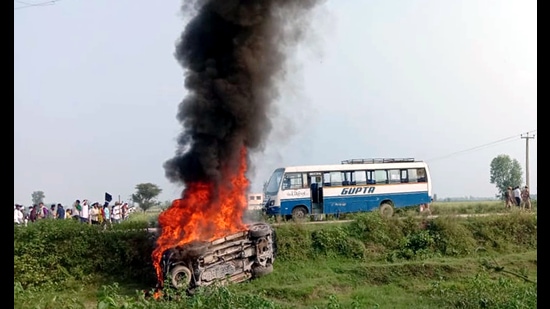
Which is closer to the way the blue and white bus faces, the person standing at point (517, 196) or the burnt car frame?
the burnt car frame

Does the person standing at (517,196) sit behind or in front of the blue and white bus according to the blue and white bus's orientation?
behind

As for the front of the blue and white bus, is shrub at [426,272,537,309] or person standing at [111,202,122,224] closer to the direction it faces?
the person standing

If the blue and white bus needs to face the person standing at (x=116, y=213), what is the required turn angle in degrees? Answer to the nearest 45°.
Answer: approximately 45° to its left

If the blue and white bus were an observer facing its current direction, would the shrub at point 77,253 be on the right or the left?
on its left

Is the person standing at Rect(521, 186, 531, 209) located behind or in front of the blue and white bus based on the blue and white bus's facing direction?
behind

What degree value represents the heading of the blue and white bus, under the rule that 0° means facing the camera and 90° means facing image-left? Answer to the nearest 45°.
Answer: approximately 90°

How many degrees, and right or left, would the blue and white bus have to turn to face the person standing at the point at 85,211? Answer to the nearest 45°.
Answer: approximately 45° to its left
